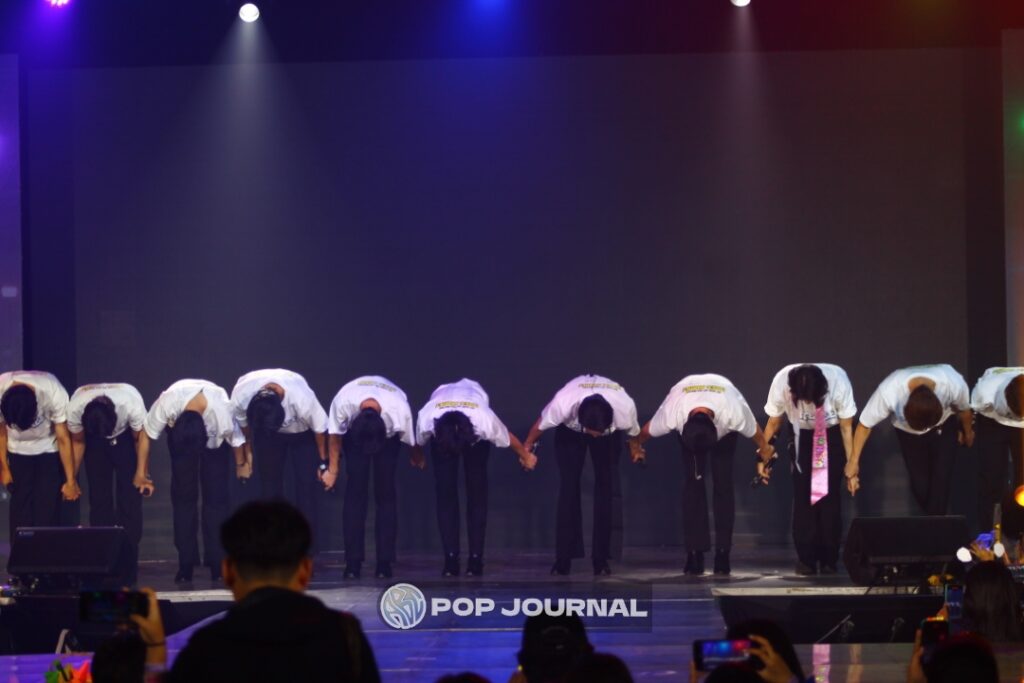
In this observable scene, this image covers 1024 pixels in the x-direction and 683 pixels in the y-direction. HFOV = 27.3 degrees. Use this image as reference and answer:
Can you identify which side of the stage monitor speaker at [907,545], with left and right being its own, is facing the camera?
back

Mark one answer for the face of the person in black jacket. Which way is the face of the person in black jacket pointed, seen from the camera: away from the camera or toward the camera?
away from the camera

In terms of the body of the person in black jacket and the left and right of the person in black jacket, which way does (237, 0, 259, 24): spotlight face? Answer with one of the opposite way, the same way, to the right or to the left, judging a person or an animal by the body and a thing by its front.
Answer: the opposite way

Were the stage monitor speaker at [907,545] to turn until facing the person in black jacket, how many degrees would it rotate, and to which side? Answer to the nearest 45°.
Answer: approximately 180°

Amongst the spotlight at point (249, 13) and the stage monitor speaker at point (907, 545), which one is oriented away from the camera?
the stage monitor speaker

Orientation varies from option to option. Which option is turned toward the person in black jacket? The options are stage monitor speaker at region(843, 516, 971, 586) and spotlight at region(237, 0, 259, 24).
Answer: the spotlight

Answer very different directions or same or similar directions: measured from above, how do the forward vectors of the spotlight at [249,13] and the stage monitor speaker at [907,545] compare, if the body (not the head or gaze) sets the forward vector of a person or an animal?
very different directions

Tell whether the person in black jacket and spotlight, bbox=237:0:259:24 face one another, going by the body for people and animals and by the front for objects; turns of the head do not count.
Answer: yes

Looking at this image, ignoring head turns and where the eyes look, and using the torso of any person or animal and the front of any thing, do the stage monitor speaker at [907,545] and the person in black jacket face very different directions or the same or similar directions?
same or similar directions

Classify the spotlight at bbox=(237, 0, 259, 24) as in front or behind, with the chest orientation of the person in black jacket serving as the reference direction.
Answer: in front

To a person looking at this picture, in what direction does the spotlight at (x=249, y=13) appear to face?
facing the viewer

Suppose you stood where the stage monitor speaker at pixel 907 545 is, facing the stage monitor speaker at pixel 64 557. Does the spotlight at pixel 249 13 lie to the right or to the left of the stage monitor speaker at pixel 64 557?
right

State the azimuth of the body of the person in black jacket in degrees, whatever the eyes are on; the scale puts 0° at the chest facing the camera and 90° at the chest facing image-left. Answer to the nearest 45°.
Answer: approximately 180°

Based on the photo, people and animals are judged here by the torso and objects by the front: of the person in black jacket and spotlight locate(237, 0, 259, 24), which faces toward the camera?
the spotlight

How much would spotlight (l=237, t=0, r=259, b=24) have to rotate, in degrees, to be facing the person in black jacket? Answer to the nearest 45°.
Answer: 0° — it already faces them
